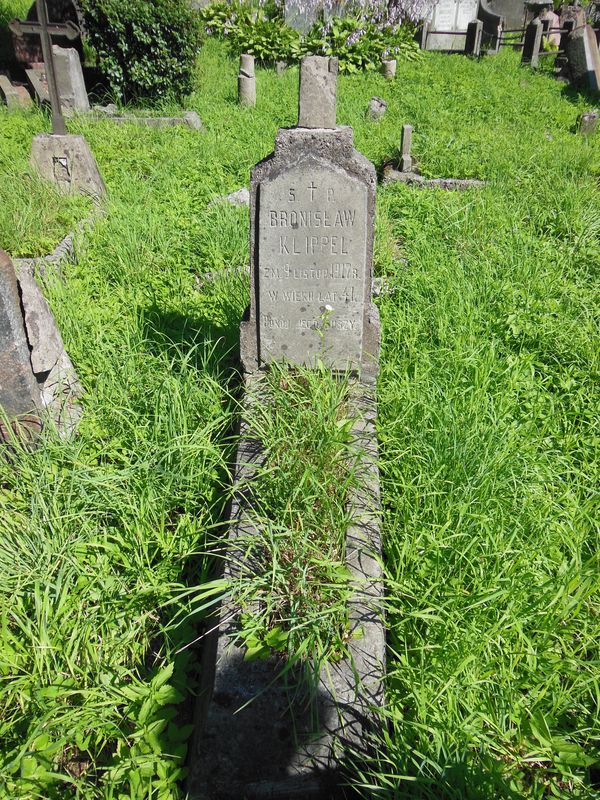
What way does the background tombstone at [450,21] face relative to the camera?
toward the camera

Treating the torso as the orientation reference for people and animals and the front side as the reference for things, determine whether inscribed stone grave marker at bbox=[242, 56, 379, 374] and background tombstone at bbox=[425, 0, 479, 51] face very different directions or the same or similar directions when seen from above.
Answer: same or similar directions

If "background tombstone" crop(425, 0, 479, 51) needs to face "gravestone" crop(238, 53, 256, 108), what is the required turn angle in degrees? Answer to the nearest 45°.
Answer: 0° — it already faces it

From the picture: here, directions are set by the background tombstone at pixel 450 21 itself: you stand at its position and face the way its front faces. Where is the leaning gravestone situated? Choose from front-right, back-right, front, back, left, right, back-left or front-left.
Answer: front

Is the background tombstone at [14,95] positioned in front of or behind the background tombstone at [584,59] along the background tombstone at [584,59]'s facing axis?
in front

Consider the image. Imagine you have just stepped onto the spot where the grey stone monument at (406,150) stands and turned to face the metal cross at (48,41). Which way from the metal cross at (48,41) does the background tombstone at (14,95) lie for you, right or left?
right

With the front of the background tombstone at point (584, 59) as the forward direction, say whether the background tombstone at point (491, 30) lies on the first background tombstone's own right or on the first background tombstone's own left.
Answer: on the first background tombstone's own right

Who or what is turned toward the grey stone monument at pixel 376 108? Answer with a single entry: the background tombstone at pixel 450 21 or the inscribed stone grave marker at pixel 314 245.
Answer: the background tombstone

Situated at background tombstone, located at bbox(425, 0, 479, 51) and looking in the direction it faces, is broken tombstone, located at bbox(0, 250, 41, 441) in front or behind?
in front

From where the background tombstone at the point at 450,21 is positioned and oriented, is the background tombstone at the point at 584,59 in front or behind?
in front

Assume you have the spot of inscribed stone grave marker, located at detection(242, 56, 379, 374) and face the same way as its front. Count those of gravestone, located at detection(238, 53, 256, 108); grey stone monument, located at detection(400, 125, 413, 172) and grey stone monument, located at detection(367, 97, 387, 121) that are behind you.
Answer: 3

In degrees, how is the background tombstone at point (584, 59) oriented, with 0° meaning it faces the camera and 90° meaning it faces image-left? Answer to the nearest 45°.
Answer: approximately 45°

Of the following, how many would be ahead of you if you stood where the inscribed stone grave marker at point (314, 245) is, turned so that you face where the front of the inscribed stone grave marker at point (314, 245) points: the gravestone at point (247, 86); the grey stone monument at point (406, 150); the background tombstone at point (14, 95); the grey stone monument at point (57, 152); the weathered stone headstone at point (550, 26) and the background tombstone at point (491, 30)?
0

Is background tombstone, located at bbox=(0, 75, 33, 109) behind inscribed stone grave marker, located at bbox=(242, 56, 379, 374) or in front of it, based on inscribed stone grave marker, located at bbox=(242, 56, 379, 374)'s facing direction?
behind

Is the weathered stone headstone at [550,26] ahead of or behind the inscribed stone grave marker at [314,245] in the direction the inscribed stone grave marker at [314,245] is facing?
behind

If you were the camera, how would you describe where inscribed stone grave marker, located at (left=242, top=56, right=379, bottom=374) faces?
facing the viewer

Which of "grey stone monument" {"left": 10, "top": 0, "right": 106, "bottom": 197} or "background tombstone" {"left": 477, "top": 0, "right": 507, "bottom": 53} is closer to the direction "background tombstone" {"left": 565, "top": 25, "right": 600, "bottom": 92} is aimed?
the grey stone monument

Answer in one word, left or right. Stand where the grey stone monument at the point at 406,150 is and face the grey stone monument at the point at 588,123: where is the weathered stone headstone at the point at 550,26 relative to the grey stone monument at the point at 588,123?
left
